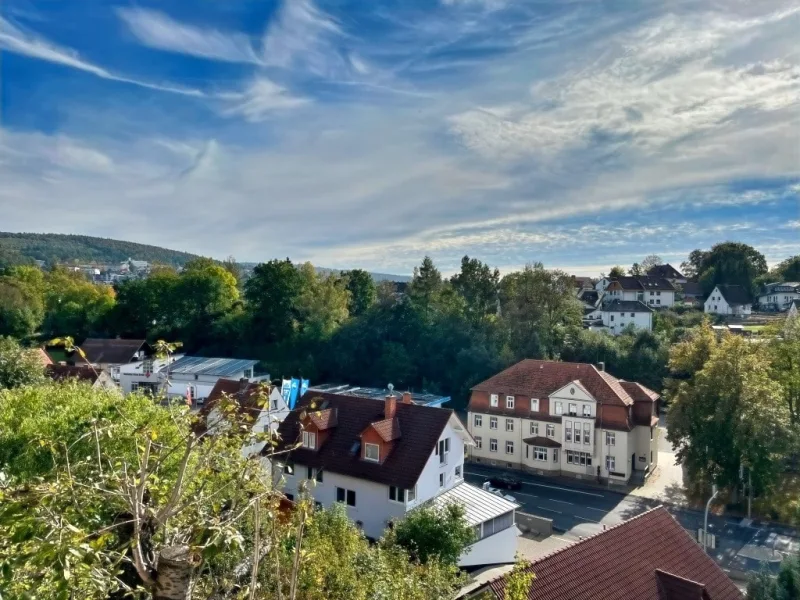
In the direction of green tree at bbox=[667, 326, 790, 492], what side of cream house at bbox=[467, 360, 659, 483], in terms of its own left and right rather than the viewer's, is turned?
left

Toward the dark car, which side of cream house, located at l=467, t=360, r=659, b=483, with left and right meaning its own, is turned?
front

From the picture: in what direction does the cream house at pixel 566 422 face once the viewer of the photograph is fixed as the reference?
facing the viewer and to the left of the viewer

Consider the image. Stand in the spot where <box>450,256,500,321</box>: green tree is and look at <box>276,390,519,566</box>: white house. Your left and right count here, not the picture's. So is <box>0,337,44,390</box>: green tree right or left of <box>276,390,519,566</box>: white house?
right

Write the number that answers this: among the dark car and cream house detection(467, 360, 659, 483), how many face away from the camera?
0

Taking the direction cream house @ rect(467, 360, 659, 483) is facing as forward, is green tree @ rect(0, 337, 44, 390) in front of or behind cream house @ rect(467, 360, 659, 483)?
in front

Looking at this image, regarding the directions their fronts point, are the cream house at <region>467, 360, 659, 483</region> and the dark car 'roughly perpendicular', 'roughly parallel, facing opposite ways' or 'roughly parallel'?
roughly perpendicular

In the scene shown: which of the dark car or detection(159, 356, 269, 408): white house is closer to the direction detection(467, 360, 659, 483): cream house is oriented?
the dark car

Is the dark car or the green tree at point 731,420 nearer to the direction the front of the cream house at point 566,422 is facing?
the dark car

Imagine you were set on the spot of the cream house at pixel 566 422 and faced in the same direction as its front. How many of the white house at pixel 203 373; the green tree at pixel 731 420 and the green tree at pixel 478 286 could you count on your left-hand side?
1
